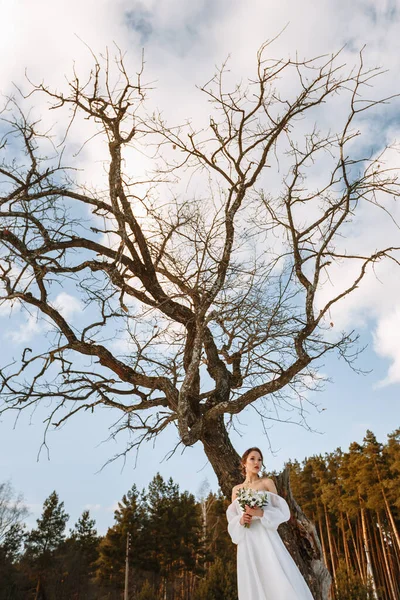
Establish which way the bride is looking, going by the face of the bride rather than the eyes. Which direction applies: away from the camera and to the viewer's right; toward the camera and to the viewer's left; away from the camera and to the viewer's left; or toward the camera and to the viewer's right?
toward the camera and to the viewer's right

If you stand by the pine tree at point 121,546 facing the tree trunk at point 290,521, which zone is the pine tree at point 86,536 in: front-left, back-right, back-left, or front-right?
back-right

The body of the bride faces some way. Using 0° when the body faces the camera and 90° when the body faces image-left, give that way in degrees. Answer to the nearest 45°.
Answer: approximately 0°

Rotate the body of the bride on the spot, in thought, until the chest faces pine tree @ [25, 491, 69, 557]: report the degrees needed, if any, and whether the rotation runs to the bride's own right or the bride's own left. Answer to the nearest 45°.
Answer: approximately 135° to the bride's own right

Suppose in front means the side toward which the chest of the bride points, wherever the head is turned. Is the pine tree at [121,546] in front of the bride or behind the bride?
behind

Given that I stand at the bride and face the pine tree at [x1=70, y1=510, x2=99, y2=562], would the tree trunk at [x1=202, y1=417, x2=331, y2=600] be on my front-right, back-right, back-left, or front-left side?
front-right

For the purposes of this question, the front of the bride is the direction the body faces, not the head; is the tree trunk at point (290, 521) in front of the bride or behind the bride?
behind
